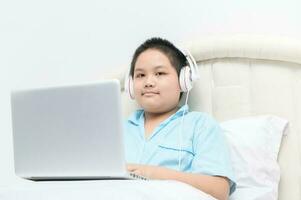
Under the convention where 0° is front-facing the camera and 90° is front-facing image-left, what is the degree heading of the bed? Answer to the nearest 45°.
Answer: approximately 45°

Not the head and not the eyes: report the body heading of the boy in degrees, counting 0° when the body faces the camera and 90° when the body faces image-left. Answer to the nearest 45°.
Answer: approximately 45°
